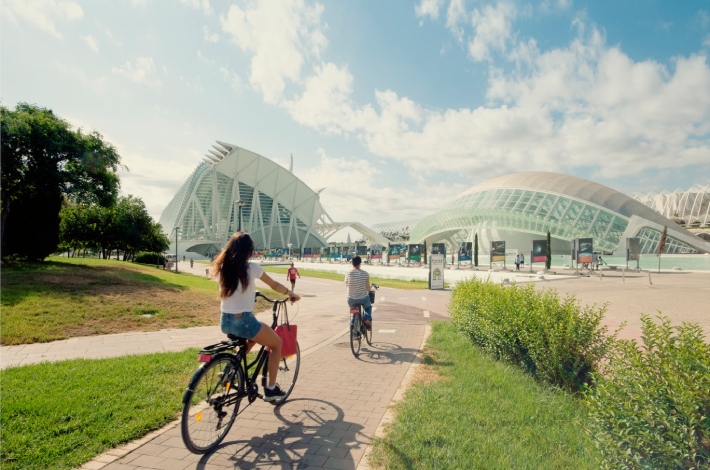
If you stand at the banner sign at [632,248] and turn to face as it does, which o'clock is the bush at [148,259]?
The bush is roughly at 2 o'clock from the banner sign.

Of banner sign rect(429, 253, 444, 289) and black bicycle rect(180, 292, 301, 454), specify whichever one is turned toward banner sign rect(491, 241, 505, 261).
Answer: the black bicycle

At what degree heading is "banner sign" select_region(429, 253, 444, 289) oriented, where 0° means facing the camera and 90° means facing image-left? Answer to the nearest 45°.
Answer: approximately 0°

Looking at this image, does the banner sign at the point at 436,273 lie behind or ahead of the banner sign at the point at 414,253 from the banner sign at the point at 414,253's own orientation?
ahead

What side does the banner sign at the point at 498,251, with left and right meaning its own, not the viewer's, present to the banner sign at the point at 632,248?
left

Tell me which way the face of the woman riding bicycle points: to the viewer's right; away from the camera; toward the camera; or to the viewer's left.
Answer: away from the camera

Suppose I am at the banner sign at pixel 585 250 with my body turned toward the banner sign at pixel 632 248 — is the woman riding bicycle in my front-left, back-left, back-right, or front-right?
back-right

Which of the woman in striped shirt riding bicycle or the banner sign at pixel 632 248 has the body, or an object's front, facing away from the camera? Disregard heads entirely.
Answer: the woman in striped shirt riding bicycle

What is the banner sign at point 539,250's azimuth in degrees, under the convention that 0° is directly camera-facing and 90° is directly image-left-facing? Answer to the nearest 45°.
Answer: approximately 0°

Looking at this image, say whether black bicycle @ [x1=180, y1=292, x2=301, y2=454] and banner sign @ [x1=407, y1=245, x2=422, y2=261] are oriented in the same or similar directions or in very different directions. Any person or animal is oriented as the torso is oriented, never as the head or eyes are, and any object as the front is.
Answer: very different directions

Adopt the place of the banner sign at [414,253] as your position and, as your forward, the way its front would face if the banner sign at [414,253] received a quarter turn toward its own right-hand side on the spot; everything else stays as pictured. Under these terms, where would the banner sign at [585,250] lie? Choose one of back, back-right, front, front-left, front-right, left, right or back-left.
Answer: back-left

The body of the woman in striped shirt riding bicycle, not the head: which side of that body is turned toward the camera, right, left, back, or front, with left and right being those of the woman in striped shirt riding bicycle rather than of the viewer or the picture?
back

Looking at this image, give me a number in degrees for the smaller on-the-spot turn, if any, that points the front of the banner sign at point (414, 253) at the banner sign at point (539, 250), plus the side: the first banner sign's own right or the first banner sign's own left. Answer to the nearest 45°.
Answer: approximately 45° to the first banner sign's own left
